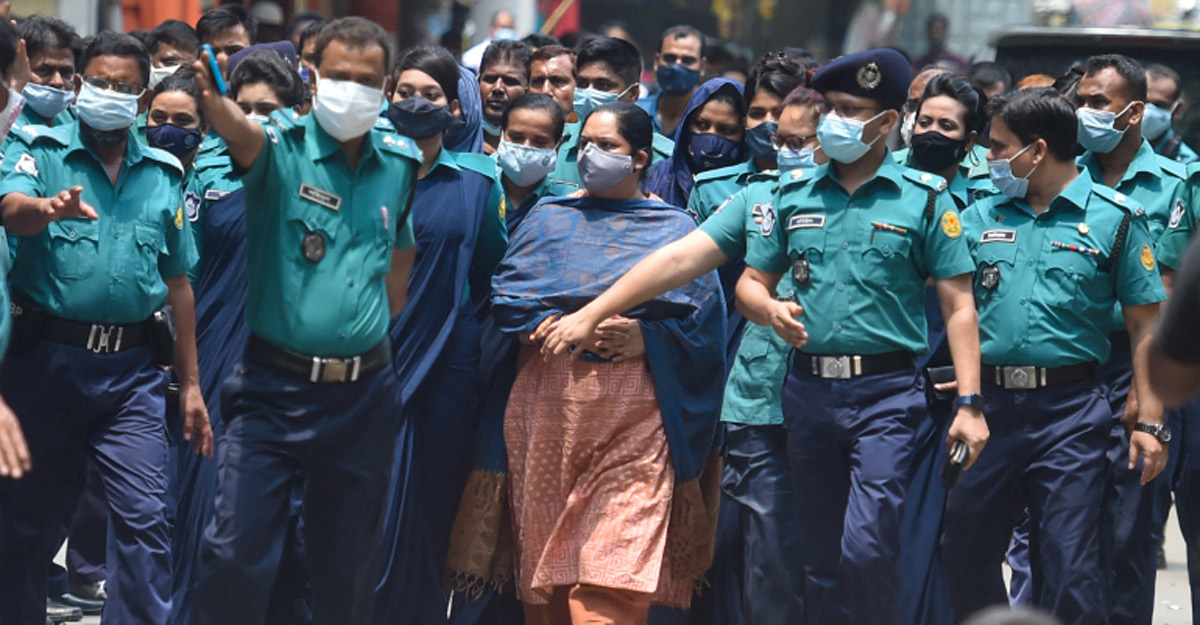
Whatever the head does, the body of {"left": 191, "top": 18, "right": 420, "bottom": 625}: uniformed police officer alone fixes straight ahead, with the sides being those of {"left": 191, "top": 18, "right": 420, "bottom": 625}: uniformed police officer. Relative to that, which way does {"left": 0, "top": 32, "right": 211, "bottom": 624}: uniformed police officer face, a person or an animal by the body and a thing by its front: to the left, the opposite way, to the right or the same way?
the same way

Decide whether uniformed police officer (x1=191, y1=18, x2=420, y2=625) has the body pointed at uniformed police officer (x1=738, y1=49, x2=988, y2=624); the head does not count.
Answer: no

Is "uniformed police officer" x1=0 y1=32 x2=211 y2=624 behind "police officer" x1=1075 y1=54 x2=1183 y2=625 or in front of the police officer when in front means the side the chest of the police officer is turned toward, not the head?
in front

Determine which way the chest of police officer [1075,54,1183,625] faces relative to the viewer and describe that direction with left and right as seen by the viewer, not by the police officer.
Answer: facing the viewer and to the left of the viewer

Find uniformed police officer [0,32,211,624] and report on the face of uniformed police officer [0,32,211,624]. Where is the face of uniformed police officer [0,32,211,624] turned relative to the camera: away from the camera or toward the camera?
toward the camera

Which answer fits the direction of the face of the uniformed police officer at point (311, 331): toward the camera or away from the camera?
toward the camera

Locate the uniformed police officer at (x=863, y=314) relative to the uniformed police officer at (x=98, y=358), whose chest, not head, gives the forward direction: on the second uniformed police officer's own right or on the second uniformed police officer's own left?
on the second uniformed police officer's own left

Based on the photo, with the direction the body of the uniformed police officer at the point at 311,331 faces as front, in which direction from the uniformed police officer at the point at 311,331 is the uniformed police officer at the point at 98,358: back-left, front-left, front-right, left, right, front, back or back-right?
back-right

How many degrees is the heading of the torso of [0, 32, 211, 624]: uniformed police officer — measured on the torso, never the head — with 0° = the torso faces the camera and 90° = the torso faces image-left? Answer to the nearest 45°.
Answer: approximately 0°

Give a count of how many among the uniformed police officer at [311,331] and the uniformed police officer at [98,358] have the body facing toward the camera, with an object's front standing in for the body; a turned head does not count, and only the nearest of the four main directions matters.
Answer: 2

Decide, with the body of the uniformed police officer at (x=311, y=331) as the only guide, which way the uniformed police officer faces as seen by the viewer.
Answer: toward the camera
